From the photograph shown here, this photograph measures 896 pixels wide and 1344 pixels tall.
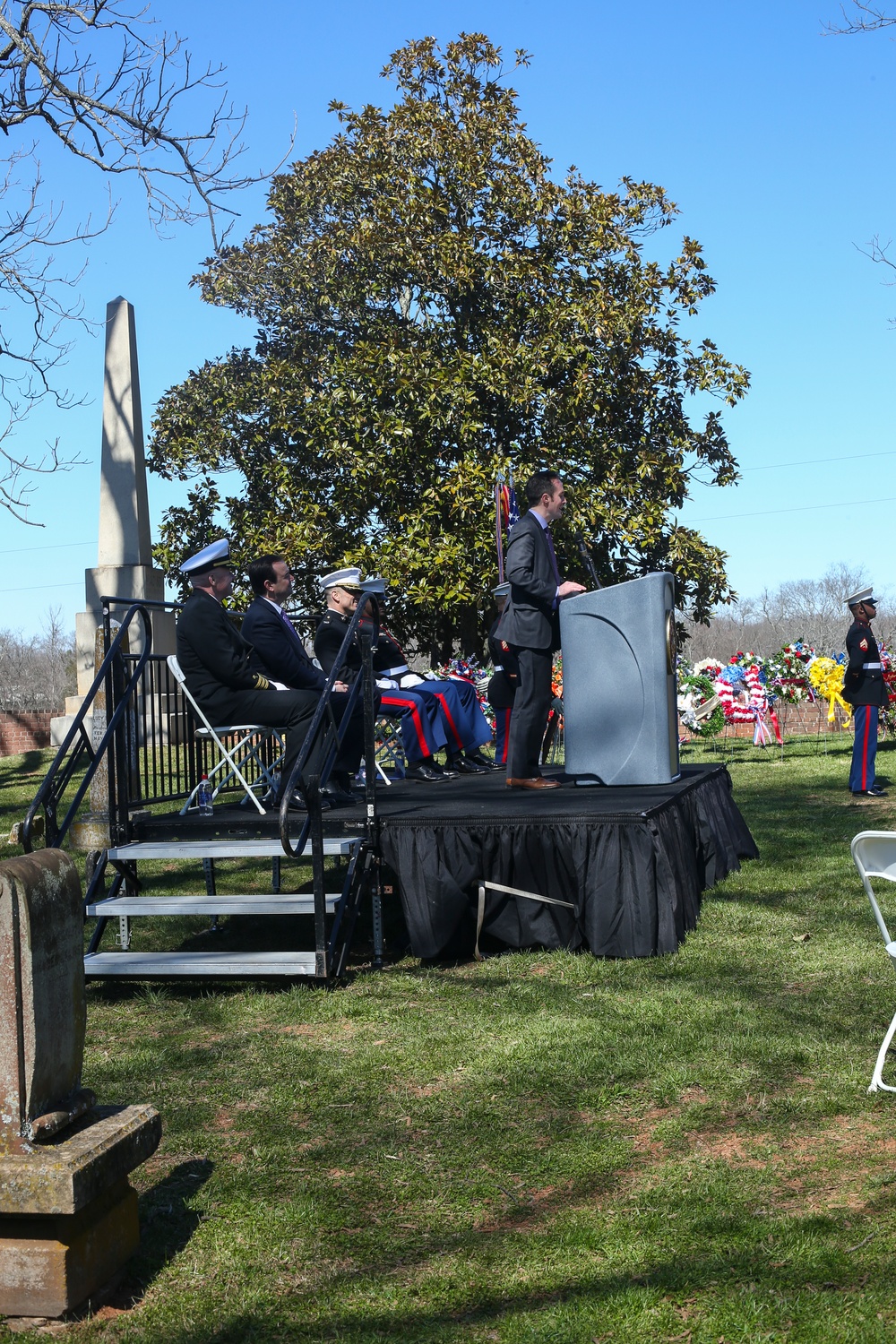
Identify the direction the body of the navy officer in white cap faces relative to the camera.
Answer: to the viewer's right

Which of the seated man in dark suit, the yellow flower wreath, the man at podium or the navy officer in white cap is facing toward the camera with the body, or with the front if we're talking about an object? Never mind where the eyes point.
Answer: the yellow flower wreath

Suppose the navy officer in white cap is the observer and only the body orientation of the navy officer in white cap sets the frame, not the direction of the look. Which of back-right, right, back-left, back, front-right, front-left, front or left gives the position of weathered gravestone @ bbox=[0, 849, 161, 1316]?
right

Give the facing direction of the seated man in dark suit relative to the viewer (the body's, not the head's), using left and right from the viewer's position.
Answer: facing to the right of the viewer

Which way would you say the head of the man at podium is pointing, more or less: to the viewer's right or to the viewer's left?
to the viewer's right

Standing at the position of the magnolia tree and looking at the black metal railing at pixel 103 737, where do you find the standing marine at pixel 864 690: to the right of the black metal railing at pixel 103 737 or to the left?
left

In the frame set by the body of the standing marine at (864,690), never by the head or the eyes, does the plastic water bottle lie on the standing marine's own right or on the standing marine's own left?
on the standing marine's own right

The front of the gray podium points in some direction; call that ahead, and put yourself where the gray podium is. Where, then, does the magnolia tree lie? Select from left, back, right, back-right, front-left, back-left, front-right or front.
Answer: left

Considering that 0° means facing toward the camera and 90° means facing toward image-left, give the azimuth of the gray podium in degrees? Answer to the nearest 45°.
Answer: approximately 270°

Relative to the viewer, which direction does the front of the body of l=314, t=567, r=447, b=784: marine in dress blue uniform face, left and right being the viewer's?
facing to the right of the viewer

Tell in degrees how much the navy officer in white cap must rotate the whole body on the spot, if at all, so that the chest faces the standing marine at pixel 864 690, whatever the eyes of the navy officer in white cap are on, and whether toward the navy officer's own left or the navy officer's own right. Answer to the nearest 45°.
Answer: approximately 45° to the navy officer's own left
